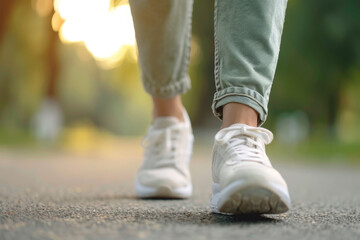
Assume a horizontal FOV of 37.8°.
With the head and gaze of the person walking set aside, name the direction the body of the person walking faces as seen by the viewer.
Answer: toward the camera
